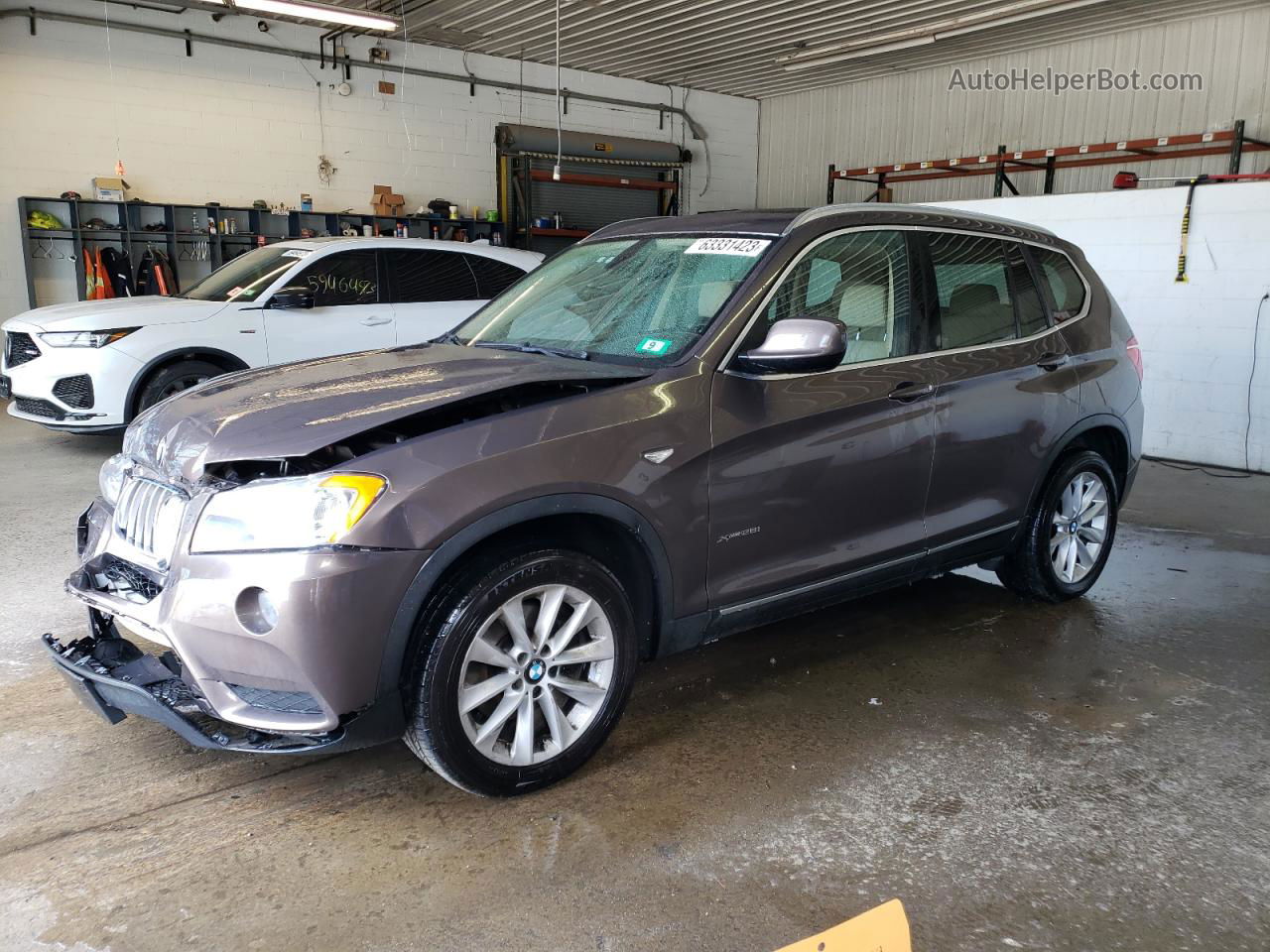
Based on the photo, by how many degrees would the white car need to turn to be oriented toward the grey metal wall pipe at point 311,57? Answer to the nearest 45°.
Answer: approximately 135° to its right

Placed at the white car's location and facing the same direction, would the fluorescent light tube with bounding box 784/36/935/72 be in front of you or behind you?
behind

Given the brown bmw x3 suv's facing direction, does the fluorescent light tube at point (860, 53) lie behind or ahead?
behind

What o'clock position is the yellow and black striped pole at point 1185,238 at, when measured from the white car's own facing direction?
The yellow and black striped pole is roughly at 8 o'clock from the white car.

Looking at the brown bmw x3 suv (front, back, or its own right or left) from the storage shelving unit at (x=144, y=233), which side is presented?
right

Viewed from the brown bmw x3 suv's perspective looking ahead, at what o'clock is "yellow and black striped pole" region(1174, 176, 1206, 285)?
The yellow and black striped pole is roughly at 6 o'clock from the brown bmw x3 suv.

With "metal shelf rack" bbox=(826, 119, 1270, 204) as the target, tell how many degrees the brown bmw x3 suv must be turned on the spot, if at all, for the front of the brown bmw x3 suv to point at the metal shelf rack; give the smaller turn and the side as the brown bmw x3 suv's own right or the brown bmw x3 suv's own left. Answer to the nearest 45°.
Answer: approximately 180°

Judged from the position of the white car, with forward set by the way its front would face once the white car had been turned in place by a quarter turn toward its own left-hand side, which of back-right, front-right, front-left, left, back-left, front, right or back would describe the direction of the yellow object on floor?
front-right

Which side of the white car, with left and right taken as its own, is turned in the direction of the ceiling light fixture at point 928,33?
back

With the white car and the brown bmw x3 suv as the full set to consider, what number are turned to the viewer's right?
0

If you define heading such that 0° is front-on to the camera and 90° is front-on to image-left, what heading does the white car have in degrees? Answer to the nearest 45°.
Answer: approximately 45°

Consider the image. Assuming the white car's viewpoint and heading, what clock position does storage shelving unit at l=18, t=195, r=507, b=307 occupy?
The storage shelving unit is roughly at 4 o'clock from the white car.

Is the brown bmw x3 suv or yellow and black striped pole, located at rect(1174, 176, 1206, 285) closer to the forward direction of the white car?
the brown bmw x3 suv
